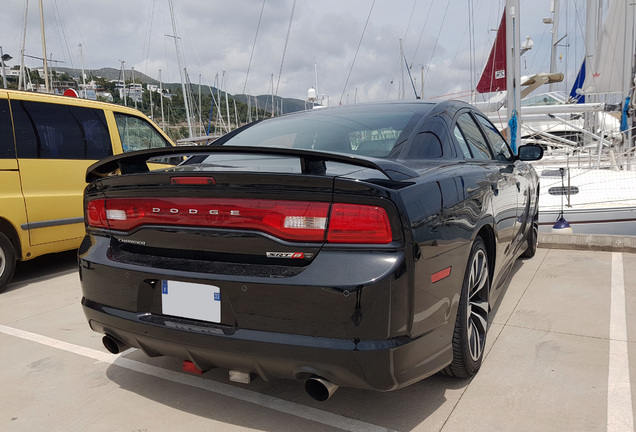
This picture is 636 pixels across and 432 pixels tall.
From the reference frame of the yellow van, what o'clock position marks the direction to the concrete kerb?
The concrete kerb is roughly at 2 o'clock from the yellow van.

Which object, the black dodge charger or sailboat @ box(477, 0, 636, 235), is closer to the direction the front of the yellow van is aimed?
the sailboat

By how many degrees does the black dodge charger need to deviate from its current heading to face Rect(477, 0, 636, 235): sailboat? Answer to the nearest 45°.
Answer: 0° — it already faces it

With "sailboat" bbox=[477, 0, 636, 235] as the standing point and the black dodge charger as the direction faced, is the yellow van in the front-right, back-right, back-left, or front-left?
front-right

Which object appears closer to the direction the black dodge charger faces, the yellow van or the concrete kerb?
the concrete kerb

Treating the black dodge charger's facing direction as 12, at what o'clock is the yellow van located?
The yellow van is roughly at 9 o'clock from the black dodge charger.

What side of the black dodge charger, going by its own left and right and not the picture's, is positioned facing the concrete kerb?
front

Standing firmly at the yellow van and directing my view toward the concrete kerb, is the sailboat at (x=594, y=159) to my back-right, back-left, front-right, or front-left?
front-left

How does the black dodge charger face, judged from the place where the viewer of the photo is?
facing away from the viewer and to the right of the viewer

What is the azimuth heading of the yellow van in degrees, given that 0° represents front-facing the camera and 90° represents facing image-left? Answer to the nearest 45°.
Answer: approximately 225°

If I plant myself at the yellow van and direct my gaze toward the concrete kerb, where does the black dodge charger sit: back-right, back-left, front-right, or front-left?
front-right
